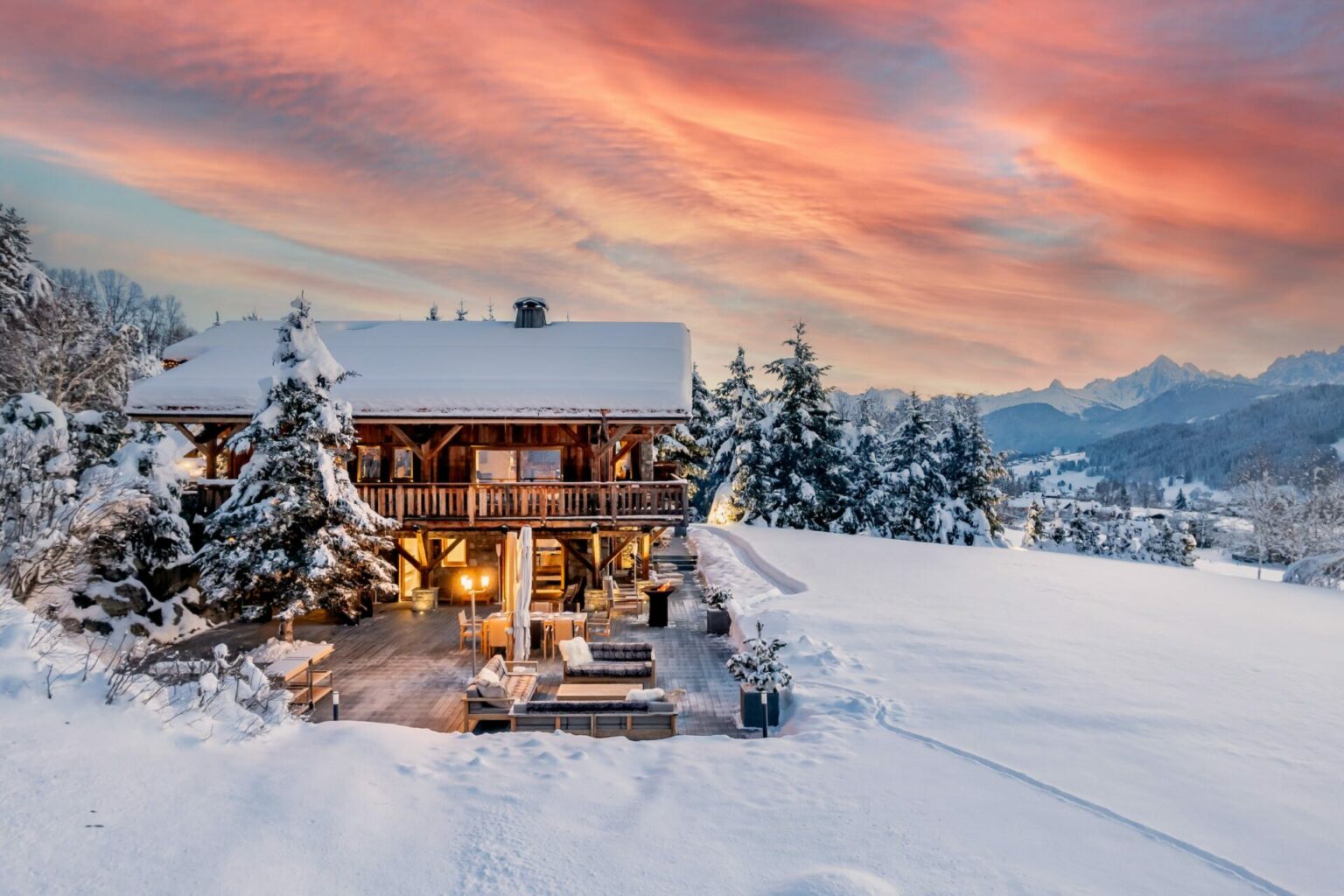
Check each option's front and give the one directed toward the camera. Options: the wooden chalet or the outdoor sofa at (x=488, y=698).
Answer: the wooden chalet

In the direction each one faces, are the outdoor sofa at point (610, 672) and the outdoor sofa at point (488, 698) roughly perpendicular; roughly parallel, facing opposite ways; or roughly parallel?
roughly perpendicular

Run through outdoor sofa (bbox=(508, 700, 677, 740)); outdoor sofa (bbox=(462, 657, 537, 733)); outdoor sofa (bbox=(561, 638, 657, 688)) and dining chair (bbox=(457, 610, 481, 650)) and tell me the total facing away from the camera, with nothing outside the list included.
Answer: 1

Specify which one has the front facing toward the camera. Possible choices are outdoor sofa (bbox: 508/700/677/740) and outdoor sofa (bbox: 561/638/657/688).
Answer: outdoor sofa (bbox: 561/638/657/688)

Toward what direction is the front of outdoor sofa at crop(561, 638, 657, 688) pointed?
toward the camera

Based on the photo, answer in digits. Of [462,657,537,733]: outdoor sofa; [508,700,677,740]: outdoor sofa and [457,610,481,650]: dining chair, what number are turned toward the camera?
0

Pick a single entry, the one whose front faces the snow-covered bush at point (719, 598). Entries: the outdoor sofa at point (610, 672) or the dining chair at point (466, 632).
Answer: the dining chair

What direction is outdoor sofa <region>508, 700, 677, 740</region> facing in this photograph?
away from the camera

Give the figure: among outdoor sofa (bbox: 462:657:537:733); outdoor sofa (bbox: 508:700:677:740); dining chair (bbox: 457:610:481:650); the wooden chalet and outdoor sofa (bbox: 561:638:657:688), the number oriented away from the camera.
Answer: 1

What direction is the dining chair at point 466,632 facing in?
to the viewer's right

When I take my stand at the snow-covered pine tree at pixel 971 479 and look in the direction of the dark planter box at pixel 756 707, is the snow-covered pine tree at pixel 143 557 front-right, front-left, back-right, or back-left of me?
front-right

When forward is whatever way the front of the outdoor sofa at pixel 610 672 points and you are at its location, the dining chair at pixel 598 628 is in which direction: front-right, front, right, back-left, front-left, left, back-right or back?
back

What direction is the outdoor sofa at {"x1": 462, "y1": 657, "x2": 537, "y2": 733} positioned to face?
to the viewer's right

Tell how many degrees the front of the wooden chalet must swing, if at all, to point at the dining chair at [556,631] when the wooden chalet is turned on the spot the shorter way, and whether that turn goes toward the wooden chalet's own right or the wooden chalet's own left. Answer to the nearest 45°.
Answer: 0° — it already faces it

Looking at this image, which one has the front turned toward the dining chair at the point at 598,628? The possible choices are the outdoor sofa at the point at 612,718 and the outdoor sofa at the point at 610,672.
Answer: the outdoor sofa at the point at 612,718

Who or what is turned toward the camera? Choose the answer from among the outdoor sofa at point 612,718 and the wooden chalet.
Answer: the wooden chalet
